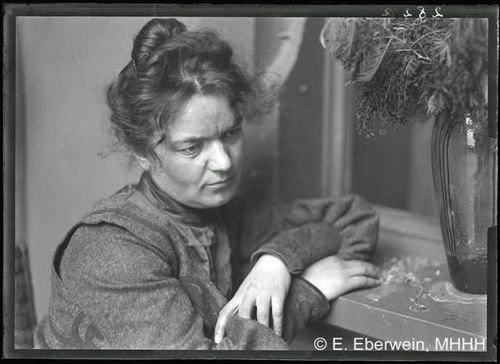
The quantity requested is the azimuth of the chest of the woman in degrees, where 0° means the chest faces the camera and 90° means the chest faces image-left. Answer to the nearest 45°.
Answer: approximately 315°
